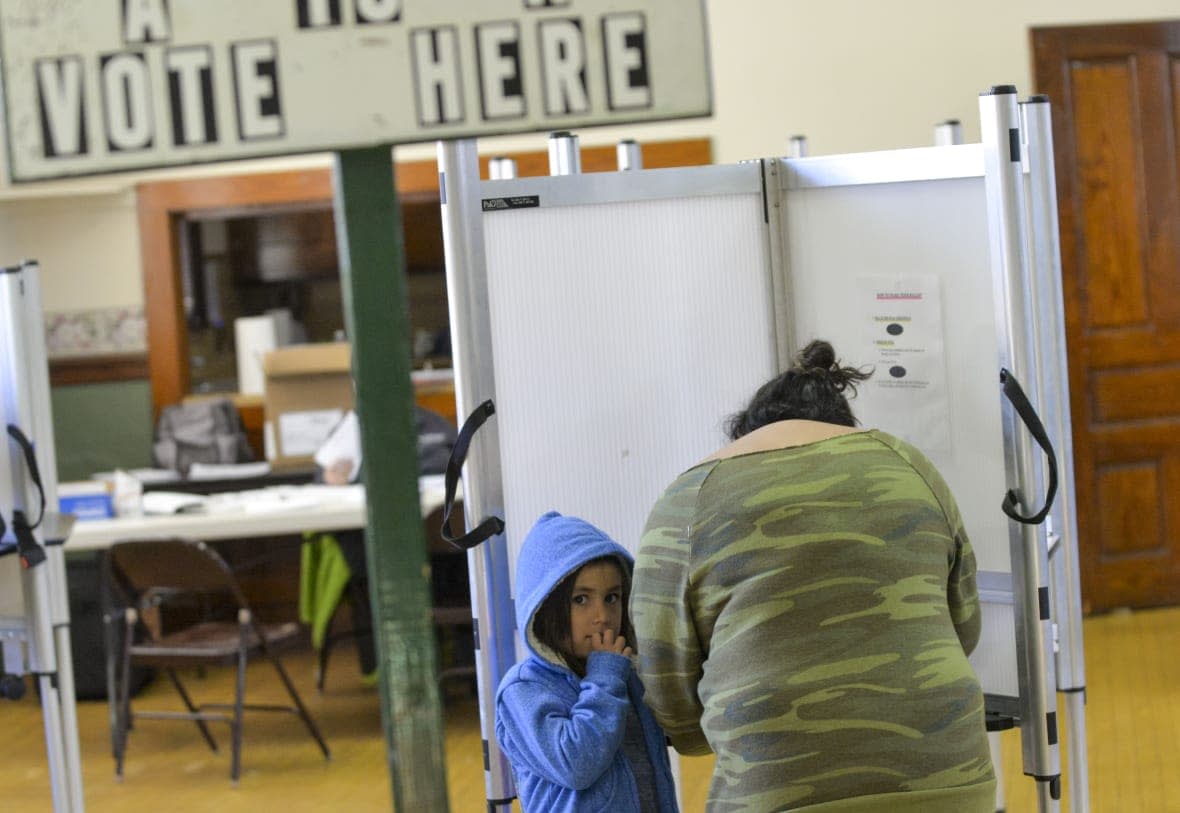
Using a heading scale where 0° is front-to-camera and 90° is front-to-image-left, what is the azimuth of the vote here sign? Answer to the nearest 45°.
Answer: approximately 0°

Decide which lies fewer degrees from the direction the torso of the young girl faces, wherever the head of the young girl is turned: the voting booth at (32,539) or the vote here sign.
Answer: the vote here sign

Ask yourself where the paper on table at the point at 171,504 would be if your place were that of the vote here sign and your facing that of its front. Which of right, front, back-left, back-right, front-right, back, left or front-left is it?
back

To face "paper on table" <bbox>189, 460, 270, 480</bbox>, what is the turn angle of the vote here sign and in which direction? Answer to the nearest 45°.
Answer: approximately 180°

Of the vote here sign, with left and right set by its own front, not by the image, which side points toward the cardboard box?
back

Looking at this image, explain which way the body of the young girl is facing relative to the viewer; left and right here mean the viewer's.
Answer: facing the viewer and to the right of the viewer

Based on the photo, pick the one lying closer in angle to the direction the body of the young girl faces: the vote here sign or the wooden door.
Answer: the vote here sign

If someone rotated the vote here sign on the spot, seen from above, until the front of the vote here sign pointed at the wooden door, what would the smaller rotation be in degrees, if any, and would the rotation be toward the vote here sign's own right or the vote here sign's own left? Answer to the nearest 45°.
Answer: approximately 135° to the vote here sign's own left

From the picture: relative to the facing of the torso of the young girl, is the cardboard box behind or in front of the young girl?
behind

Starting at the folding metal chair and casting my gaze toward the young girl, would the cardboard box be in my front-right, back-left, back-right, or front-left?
back-left

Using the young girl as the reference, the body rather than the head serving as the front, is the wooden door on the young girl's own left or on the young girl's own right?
on the young girl's own left

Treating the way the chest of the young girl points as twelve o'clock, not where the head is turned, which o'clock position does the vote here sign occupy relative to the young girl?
The vote here sign is roughly at 2 o'clock from the young girl.

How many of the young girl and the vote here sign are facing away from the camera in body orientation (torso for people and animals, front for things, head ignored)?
0
